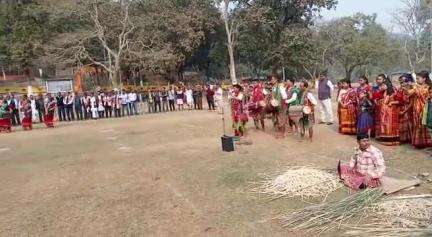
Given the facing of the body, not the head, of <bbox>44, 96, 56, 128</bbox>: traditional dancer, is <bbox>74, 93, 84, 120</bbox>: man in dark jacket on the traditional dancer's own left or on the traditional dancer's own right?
on the traditional dancer's own left

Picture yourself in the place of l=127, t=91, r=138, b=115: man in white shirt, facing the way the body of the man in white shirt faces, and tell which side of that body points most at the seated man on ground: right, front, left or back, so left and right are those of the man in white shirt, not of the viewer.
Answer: front

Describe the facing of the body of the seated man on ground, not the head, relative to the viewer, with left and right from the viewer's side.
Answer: facing the viewer and to the left of the viewer

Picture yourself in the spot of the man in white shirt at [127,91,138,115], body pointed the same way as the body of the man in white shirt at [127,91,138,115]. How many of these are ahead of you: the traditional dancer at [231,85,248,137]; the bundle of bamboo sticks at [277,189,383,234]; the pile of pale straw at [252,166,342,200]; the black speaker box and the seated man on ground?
5

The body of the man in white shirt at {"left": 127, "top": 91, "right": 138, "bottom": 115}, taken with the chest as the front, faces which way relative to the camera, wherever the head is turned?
toward the camera

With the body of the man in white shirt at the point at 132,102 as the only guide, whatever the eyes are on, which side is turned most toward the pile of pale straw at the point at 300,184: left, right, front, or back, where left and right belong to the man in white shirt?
front

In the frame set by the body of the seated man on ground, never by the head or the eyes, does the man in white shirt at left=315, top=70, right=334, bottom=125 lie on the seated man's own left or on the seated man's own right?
on the seated man's own right

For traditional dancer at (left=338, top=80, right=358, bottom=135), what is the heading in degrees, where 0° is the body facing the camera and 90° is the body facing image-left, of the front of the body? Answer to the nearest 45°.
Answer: approximately 45°

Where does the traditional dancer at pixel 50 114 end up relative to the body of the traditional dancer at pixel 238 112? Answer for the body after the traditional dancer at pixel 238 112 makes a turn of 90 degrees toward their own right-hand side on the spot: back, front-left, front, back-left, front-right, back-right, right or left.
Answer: front

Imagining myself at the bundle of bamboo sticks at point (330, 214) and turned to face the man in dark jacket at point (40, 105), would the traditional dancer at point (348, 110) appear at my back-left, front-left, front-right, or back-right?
front-right

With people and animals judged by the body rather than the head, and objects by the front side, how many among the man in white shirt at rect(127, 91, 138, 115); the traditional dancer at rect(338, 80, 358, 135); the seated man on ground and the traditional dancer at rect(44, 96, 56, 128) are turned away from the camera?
0

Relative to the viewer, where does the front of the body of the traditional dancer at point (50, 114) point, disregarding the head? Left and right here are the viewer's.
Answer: facing the viewer and to the right of the viewer

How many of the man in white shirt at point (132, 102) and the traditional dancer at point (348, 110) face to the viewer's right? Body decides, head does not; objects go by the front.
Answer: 0
